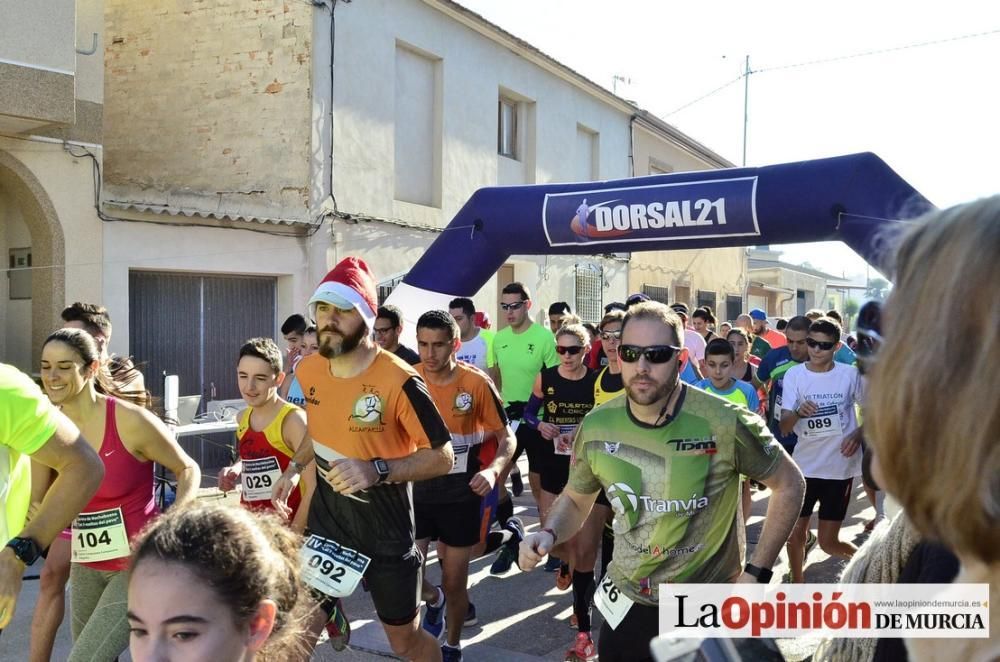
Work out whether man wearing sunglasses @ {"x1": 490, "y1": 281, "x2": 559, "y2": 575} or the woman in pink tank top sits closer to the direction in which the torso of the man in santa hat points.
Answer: the woman in pink tank top

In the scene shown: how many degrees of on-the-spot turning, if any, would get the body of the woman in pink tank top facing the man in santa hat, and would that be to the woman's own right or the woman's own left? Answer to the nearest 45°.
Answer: approximately 135° to the woman's own left

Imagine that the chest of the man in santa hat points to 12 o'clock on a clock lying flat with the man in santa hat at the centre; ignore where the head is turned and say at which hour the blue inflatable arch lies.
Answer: The blue inflatable arch is roughly at 6 o'clock from the man in santa hat.

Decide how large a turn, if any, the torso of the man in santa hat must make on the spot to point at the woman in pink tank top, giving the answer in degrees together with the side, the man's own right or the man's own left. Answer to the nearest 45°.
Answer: approximately 45° to the man's own right

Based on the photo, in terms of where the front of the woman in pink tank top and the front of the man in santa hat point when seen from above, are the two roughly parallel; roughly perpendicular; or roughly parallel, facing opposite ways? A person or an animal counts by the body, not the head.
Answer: roughly parallel

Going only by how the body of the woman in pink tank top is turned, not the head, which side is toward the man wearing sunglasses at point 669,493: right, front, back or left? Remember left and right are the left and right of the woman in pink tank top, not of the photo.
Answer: left

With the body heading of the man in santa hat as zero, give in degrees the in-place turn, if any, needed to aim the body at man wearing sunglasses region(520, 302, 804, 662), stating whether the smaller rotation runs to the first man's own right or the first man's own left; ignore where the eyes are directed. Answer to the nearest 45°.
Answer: approximately 90° to the first man's own left

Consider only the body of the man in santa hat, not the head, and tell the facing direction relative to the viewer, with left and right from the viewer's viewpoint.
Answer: facing the viewer and to the left of the viewer

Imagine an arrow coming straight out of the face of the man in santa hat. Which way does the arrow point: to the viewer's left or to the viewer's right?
to the viewer's left

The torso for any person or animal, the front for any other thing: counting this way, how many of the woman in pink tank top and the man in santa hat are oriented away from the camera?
0
